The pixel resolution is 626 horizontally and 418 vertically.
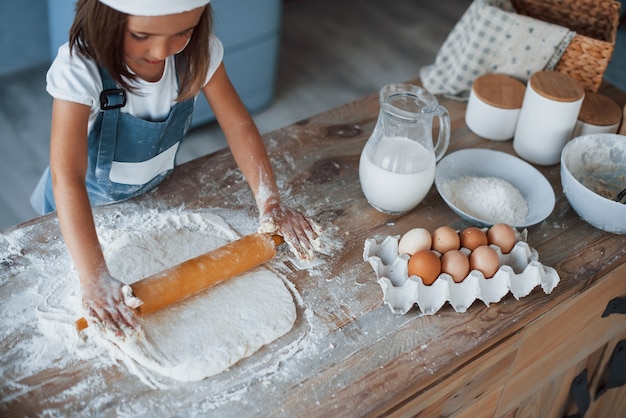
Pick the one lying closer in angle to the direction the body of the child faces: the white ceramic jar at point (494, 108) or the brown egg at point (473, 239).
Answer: the brown egg

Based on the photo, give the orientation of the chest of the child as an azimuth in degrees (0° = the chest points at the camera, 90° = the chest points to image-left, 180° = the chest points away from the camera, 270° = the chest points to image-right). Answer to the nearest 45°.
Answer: approximately 315°

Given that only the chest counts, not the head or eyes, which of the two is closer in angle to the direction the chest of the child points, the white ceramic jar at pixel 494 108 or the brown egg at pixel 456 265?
the brown egg

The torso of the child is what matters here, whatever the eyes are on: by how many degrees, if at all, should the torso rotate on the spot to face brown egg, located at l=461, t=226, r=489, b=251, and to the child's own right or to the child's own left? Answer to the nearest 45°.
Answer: approximately 45° to the child's own left

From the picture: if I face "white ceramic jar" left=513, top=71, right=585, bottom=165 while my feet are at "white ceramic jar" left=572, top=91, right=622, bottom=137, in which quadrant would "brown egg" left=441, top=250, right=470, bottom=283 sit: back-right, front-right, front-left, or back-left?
front-left

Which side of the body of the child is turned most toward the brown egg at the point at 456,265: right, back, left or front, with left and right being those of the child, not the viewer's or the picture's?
front

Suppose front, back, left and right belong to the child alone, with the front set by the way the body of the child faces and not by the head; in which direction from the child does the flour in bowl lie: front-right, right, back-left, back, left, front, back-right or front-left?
front-left

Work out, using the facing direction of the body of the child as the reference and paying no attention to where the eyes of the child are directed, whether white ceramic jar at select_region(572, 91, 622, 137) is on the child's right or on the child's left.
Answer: on the child's left

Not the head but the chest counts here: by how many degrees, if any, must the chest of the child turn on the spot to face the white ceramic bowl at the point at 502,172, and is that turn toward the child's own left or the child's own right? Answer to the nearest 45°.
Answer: approximately 45° to the child's own left

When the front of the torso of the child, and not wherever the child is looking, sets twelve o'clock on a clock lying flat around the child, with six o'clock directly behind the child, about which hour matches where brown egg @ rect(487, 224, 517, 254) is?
The brown egg is roughly at 11 o'clock from the child.

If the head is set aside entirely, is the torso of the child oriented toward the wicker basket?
no

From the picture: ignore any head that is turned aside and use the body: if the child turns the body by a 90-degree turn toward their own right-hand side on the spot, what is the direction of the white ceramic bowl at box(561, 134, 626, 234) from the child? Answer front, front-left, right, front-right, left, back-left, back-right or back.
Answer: back-left
